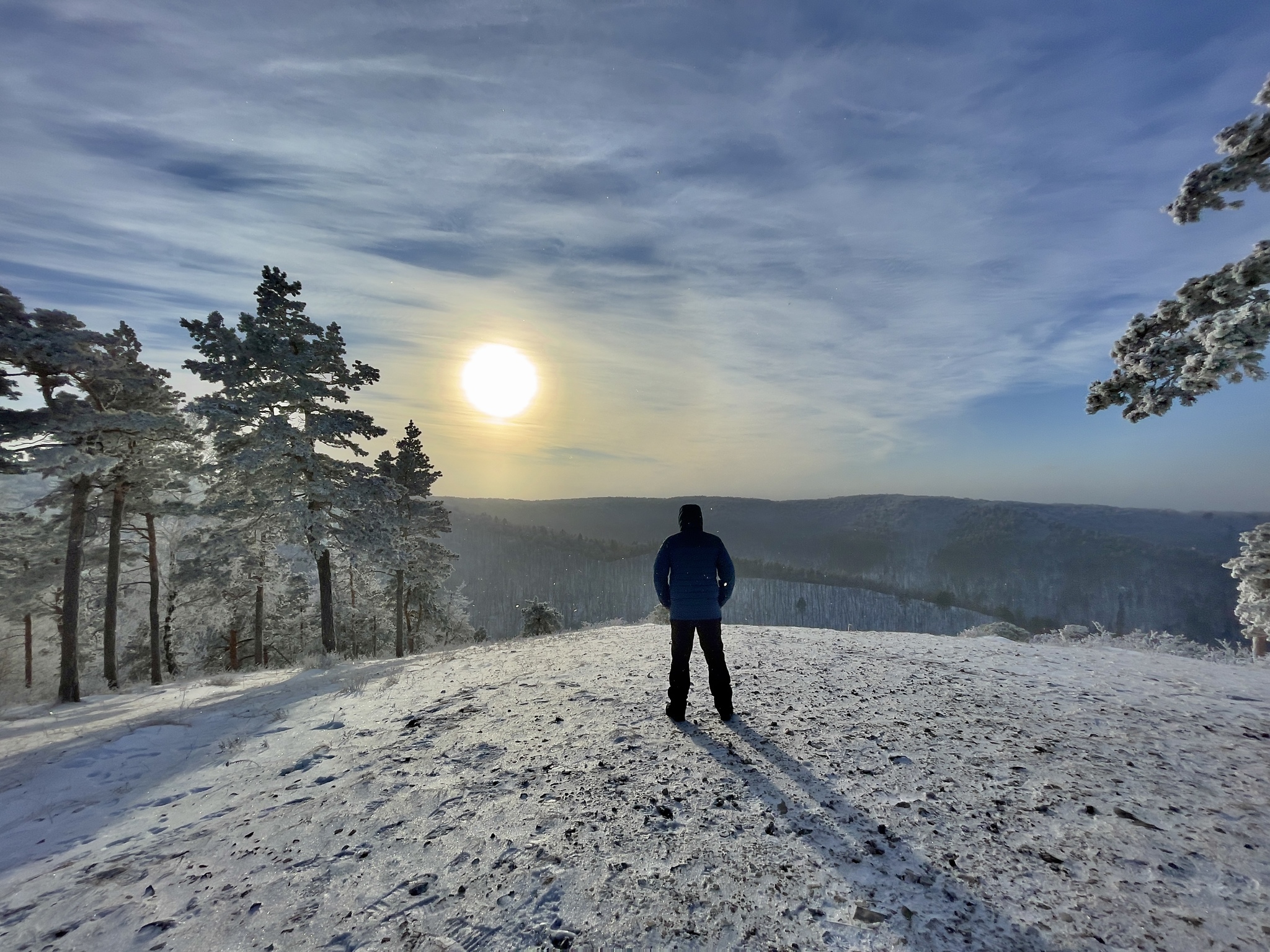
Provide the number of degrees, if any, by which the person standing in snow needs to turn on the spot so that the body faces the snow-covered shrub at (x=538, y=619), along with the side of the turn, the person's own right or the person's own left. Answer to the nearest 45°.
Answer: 0° — they already face it

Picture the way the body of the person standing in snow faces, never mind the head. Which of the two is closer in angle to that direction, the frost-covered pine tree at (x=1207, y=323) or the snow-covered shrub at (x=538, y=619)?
the snow-covered shrub

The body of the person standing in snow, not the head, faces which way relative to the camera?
away from the camera

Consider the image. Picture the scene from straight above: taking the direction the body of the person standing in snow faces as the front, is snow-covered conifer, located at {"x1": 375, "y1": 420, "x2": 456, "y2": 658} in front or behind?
in front

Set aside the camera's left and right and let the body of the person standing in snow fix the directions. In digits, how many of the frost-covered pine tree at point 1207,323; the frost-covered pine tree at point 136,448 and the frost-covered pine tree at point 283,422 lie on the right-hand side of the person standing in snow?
1

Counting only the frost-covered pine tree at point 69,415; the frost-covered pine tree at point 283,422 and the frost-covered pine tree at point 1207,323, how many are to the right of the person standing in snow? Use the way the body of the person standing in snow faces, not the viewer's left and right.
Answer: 1

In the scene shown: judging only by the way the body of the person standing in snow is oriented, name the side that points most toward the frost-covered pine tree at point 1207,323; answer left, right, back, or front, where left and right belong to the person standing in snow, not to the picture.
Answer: right

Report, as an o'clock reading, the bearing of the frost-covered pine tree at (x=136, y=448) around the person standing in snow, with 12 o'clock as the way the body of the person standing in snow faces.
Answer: The frost-covered pine tree is roughly at 10 o'clock from the person standing in snow.

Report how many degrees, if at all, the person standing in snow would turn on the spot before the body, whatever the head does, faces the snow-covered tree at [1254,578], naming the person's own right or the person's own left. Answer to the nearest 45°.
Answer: approximately 45° to the person's own right

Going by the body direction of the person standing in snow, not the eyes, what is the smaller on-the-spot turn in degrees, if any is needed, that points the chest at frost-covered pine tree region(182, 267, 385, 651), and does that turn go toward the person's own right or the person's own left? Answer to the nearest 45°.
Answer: approximately 45° to the person's own left
